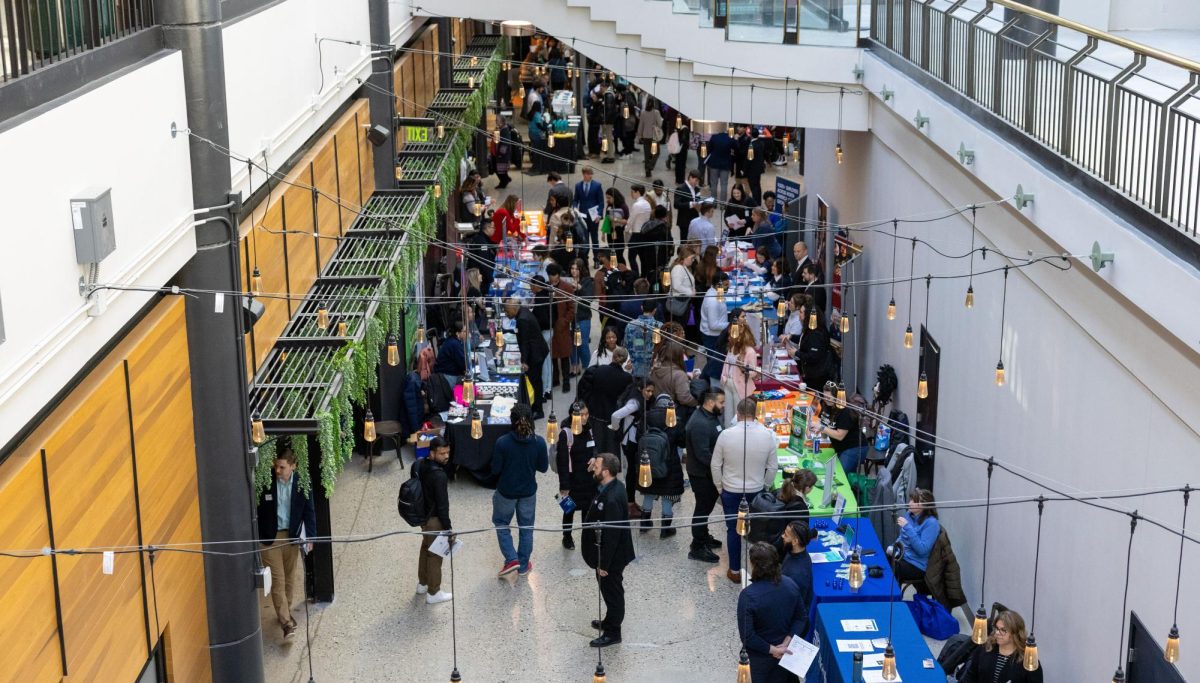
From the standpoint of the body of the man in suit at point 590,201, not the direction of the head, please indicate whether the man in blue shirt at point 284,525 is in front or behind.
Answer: in front

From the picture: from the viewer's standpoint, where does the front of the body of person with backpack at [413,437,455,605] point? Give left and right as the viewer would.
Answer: facing to the right of the viewer

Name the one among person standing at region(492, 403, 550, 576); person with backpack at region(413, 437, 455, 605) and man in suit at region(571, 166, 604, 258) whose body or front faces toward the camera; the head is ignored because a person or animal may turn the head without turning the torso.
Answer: the man in suit

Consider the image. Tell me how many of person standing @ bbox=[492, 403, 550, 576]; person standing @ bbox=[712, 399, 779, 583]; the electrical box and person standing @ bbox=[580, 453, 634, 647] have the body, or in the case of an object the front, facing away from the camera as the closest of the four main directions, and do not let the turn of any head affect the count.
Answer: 2

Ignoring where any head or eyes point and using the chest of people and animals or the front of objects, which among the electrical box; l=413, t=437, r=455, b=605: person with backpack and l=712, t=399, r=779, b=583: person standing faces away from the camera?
the person standing

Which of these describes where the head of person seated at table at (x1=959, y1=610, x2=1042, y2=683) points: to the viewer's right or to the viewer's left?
to the viewer's left

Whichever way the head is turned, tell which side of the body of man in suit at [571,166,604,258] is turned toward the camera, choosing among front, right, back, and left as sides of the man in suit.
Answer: front

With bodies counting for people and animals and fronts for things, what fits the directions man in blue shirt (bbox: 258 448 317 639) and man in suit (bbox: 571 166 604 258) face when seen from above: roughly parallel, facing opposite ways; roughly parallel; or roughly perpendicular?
roughly parallel

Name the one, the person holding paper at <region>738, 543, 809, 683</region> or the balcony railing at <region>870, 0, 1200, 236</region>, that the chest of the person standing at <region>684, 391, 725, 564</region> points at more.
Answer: the balcony railing

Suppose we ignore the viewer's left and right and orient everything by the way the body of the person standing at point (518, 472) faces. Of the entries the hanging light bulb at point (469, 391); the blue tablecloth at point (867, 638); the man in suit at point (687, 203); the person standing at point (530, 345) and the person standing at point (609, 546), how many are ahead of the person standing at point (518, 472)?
3

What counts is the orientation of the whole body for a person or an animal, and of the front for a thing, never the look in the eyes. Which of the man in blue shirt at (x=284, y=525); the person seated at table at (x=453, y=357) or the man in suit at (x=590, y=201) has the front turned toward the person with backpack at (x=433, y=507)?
the man in suit

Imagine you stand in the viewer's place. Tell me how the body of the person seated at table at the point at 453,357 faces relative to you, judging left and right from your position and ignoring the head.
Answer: facing to the right of the viewer

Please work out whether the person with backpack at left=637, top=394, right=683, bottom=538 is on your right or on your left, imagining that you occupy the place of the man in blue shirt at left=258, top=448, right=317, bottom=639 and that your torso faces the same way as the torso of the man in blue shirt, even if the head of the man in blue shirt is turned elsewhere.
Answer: on your left
